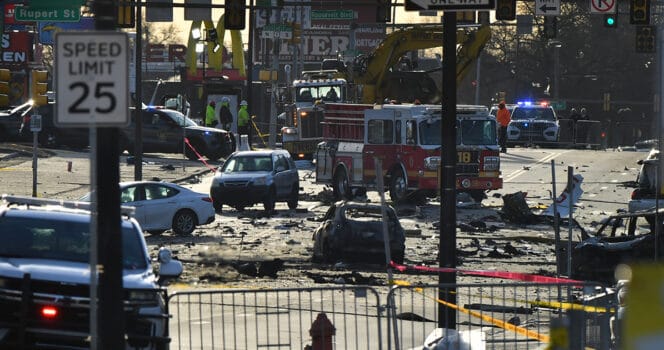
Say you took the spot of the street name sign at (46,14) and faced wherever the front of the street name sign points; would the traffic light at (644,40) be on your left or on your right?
on your left

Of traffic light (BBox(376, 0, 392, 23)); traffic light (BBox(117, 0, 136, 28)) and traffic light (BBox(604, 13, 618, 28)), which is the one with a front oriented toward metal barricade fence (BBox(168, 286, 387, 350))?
traffic light (BBox(604, 13, 618, 28))

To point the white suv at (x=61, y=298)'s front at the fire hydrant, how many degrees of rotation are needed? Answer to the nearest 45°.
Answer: approximately 90° to its left

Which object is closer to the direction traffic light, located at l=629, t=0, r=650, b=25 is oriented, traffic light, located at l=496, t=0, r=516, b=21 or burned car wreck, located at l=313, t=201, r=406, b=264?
the burned car wreck

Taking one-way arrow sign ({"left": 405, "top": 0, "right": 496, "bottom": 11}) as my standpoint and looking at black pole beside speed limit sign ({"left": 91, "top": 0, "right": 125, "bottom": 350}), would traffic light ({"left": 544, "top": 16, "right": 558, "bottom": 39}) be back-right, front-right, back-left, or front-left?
back-right

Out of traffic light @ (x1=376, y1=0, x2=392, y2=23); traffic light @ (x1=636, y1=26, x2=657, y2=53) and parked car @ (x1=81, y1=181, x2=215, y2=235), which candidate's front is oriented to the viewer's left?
the parked car

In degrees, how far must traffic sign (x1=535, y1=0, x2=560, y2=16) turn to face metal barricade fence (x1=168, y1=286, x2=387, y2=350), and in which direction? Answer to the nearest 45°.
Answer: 0° — it already faces it
